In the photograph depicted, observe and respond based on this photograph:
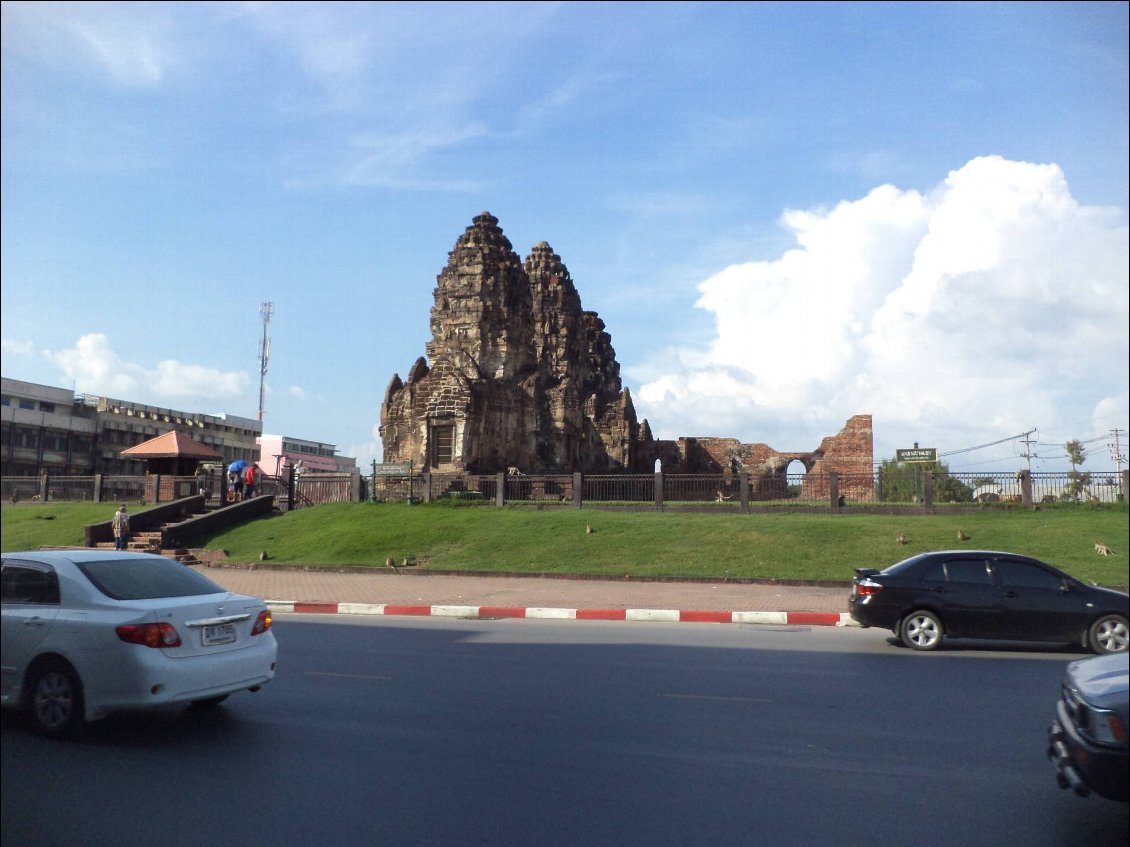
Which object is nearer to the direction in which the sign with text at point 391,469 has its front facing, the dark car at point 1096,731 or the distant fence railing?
the dark car

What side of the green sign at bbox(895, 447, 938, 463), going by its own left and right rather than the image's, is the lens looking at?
front

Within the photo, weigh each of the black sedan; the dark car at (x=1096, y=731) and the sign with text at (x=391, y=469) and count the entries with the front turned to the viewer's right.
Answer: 1

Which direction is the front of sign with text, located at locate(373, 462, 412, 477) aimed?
toward the camera

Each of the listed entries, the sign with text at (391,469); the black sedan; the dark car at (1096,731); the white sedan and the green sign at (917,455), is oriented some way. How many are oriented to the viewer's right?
1

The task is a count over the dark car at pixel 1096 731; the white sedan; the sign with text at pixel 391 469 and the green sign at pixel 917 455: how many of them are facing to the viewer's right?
0

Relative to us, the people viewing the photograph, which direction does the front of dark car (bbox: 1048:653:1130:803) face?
facing the viewer and to the left of the viewer

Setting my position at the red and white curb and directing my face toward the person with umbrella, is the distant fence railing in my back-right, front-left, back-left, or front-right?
front-right

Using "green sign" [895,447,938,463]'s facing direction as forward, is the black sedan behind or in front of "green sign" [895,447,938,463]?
in front

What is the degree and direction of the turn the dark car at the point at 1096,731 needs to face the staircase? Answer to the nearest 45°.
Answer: approximately 90° to its right

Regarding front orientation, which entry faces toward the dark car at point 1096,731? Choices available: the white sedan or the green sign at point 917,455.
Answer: the green sign

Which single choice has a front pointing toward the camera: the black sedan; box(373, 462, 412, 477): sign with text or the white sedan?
the sign with text

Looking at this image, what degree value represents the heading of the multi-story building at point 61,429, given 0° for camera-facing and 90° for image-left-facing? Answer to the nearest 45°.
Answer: approximately 315°

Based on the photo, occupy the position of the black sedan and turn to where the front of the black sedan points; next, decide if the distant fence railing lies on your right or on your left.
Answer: on your left

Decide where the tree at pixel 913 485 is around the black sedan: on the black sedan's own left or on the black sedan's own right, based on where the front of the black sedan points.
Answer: on the black sedan's own left

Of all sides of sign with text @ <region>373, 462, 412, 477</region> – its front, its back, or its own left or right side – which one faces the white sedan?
front
